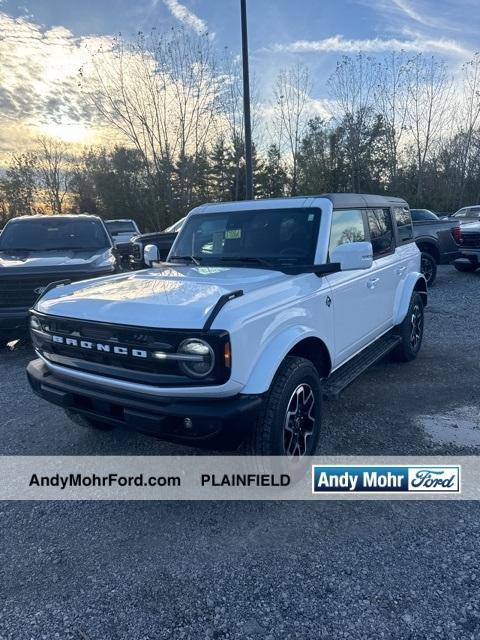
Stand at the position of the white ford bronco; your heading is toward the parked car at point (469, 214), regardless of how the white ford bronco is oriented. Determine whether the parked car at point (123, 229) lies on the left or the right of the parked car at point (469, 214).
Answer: left

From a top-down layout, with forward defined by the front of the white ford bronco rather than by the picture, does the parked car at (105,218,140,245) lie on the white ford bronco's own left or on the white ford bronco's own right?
on the white ford bronco's own right

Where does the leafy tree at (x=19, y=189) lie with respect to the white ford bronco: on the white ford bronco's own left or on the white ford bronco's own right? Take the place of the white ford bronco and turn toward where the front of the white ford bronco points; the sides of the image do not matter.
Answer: on the white ford bronco's own right

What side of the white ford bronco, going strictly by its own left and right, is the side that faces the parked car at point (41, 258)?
right

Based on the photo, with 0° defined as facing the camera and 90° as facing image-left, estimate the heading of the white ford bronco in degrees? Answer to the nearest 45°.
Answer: approximately 45°

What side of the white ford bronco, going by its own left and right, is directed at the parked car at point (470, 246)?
back

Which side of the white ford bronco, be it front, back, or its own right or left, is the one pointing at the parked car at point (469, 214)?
back

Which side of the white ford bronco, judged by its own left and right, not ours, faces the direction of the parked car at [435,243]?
back
